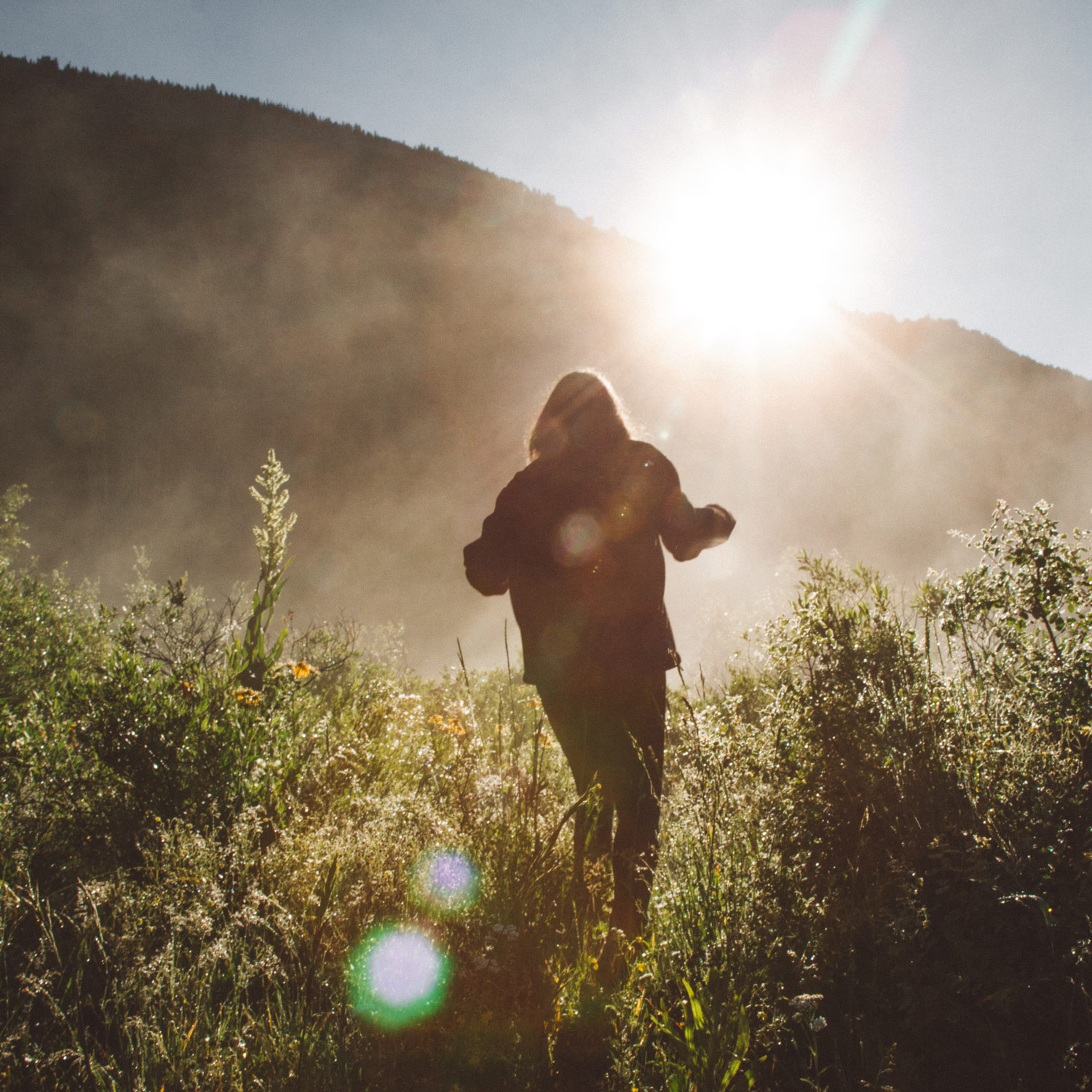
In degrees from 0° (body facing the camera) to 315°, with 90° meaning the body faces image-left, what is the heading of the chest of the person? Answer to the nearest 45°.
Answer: approximately 180°

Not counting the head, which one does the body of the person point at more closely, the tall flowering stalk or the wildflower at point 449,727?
the wildflower

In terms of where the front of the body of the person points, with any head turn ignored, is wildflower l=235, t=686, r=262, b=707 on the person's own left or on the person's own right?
on the person's own left

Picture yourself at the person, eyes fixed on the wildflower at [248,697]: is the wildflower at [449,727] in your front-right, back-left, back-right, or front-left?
front-right

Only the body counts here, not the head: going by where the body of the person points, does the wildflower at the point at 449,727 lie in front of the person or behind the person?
in front

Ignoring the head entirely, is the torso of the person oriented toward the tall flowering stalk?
no
